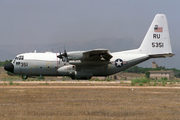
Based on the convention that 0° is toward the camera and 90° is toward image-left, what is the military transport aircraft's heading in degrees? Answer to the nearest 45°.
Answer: approximately 90°
